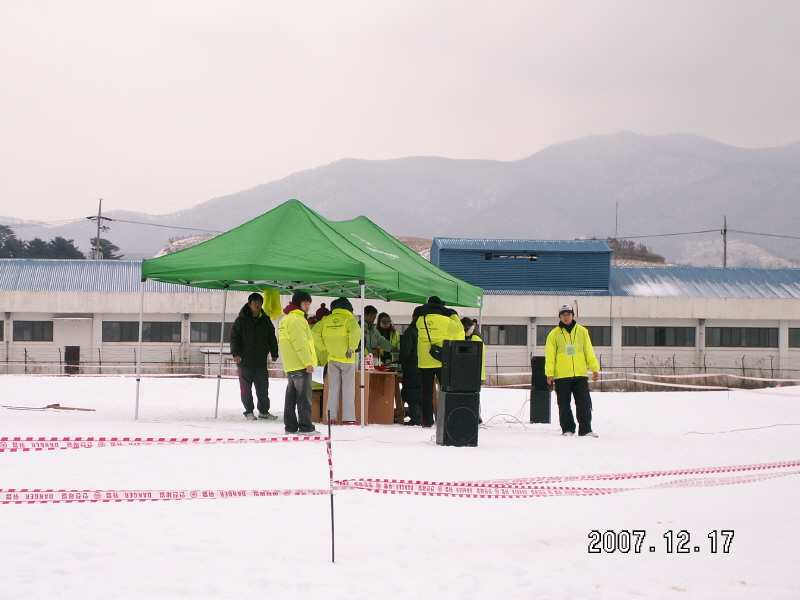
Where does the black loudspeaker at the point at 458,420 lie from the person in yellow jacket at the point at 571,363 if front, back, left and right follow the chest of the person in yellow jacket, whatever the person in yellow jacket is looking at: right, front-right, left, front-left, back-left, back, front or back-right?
front-right

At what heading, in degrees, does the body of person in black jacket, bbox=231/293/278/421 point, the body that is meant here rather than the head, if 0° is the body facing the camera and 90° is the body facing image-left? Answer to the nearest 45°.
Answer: approximately 315°

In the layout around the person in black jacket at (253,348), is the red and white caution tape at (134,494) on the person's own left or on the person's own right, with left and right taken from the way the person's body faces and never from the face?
on the person's own right

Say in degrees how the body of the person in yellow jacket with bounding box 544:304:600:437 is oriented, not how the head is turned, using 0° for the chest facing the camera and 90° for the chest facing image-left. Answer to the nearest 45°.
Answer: approximately 0°

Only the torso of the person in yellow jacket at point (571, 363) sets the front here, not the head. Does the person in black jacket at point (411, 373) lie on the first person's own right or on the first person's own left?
on the first person's own right

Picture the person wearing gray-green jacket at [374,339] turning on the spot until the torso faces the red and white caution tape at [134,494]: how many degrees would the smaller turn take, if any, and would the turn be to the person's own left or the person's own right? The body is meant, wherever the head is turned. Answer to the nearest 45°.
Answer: approximately 45° to the person's own right
